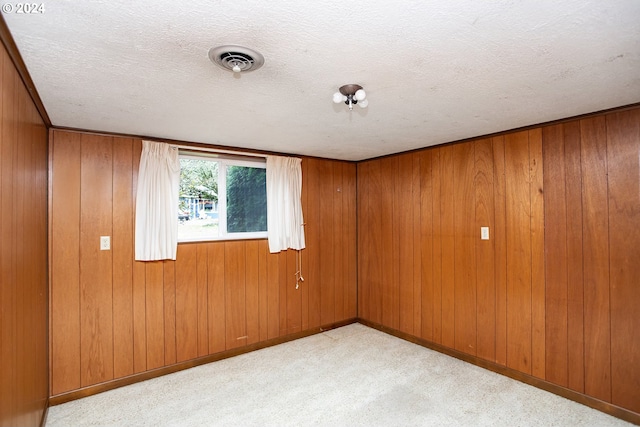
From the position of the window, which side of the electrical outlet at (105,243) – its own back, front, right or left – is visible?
left

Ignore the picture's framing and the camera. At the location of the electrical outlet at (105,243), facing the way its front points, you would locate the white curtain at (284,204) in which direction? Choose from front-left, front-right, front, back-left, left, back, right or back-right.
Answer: left

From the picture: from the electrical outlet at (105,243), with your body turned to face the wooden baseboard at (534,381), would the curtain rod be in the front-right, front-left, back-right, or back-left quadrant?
front-left

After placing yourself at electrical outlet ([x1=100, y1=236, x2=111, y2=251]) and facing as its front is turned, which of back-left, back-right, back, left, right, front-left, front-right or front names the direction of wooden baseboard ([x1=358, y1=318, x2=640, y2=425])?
front-left

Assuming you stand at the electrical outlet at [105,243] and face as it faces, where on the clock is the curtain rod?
The curtain rod is roughly at 9 o'clock from the electrical outlet.

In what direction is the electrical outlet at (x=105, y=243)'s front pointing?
toward the camera

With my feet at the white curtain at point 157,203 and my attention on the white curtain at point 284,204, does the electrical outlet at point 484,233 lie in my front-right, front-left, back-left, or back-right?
front-right

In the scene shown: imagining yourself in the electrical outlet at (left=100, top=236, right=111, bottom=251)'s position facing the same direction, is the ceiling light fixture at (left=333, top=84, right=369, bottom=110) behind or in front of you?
in front

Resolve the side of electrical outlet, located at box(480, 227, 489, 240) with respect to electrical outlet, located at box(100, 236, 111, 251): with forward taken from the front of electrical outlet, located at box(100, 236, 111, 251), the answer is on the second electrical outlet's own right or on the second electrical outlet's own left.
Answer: on the second electrical outlet's own left
